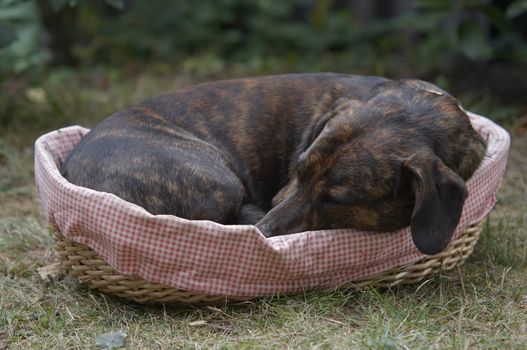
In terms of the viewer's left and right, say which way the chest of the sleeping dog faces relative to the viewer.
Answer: facing to the right of the viewer

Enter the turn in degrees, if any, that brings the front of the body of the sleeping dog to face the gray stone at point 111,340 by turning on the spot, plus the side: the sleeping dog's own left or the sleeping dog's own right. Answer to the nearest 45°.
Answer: approximately 135° to the sleeping dog's own right

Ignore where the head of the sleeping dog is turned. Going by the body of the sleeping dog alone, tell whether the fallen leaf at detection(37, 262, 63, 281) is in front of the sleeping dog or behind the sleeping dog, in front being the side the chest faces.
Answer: behind
